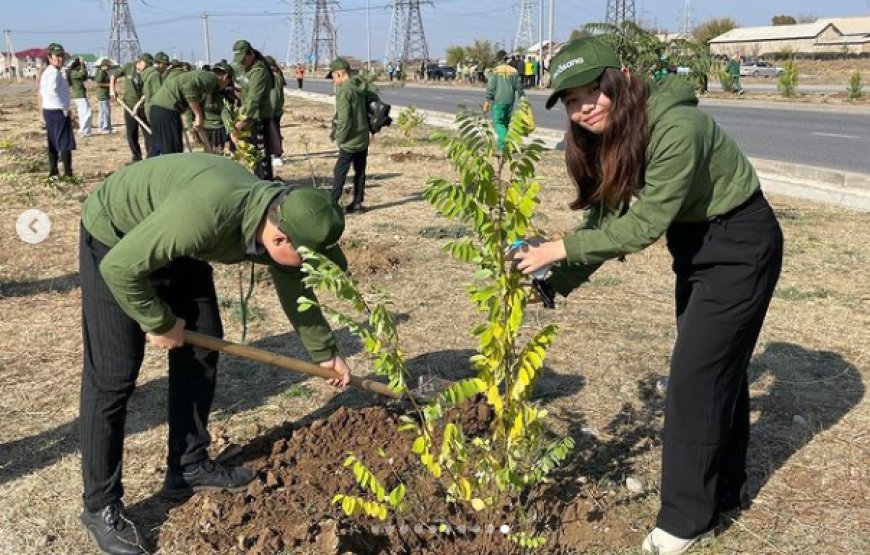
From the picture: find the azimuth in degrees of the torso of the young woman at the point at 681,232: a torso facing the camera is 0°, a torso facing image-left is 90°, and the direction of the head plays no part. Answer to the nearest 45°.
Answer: approximately 90°

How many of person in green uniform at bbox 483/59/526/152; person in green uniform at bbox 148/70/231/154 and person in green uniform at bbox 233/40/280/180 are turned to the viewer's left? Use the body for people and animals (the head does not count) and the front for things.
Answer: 1

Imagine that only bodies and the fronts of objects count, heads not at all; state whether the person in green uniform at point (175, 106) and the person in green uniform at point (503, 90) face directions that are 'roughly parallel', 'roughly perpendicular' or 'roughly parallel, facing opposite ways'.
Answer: roughly perpendicular

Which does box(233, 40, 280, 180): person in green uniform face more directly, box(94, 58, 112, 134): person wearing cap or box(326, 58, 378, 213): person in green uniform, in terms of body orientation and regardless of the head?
the person wearing cap

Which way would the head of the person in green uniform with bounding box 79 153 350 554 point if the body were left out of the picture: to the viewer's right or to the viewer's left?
to the viewer's right

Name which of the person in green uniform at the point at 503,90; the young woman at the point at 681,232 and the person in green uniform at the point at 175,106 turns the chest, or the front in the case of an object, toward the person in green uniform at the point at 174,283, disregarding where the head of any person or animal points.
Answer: the young woman

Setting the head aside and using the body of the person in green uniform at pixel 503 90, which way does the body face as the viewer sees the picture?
away from the camera

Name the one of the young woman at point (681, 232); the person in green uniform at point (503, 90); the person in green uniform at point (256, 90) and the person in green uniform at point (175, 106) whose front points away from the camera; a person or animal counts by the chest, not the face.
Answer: the person in green uniform at point (503, 90)

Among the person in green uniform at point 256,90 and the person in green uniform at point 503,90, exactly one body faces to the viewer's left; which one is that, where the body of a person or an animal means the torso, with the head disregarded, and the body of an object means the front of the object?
the person in green uniform at point 256,90

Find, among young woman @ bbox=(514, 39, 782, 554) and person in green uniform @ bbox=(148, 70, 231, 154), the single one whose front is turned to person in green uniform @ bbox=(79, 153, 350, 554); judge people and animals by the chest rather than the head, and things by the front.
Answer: the young woman
